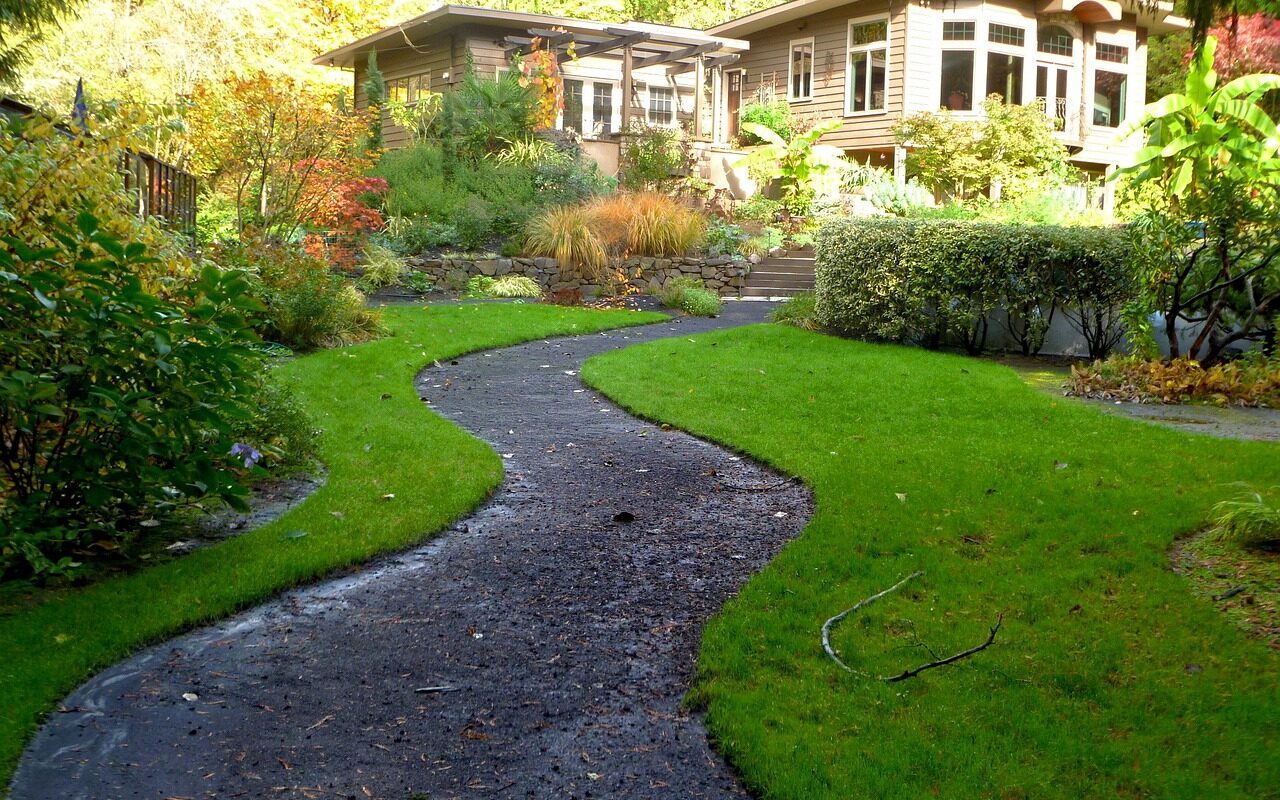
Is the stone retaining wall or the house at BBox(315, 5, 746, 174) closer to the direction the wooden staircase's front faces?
the stone retaining wall

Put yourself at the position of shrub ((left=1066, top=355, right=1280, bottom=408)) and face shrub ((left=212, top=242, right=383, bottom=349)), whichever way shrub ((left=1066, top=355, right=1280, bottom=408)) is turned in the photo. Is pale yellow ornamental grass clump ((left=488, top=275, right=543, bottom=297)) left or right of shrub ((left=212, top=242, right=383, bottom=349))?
right

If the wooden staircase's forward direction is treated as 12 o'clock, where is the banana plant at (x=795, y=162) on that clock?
The banana plant is roughly at 6 o'clock from the wooden staircase.

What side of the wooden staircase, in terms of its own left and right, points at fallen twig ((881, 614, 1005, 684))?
front

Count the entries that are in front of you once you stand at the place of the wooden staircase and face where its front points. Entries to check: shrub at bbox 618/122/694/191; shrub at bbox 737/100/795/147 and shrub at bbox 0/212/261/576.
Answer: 1

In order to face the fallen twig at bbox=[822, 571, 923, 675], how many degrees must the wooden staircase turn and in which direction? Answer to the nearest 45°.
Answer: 0° — it already faces it

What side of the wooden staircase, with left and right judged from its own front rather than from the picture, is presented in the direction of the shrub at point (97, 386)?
front

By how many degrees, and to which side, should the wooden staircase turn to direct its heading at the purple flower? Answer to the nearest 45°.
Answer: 0° — it already faces it

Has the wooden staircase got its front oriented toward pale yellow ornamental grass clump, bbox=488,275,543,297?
no

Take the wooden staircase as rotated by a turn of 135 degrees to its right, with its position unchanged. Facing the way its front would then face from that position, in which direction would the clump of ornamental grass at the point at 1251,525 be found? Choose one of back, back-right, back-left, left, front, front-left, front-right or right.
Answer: back-left

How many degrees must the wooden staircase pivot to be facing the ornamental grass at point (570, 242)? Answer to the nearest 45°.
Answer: approximately 45° to its right

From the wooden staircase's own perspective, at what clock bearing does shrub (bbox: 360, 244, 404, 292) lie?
The shrub is roughly at 2 o'clock from the wooden staircase.

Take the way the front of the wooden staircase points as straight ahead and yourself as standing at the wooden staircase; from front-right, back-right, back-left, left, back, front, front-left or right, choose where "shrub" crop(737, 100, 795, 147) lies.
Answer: back

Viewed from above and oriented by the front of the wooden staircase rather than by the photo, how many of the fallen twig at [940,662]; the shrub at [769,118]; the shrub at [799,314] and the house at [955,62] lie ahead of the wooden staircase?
2

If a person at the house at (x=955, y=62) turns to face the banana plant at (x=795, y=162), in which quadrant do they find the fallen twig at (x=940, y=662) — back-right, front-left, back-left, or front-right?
front-left

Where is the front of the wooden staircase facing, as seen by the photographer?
facing the viewer
